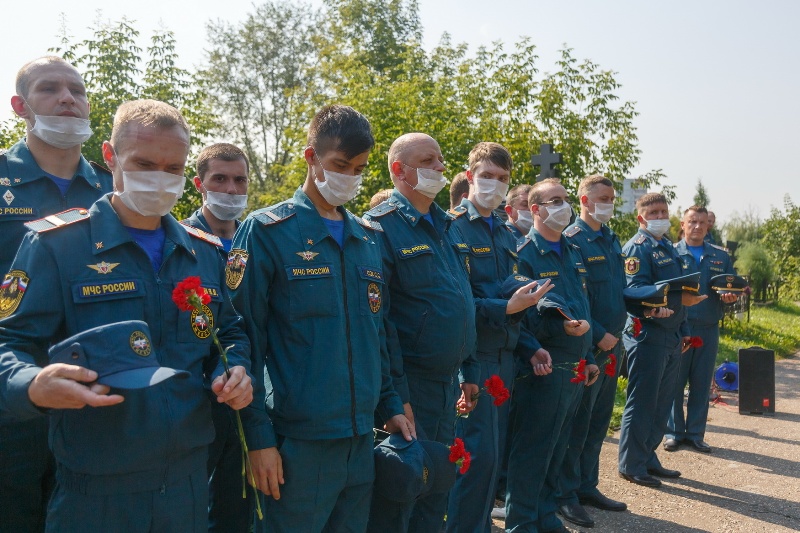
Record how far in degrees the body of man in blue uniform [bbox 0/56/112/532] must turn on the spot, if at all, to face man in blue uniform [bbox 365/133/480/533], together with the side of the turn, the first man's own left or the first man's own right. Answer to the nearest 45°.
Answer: approximately 45° to the first man's own left

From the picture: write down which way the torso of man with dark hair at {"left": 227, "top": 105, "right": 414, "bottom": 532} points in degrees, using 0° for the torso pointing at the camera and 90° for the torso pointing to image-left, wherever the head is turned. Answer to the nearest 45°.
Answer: approximately 315°

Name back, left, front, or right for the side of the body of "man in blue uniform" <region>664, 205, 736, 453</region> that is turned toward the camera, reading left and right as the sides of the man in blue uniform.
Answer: front

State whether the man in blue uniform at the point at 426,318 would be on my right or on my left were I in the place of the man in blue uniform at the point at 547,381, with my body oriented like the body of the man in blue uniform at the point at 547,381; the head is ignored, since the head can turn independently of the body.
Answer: on my right

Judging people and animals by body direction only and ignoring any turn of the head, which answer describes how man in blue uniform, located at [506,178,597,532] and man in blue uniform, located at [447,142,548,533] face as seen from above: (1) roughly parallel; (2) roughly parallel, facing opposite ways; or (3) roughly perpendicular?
roughly parallel

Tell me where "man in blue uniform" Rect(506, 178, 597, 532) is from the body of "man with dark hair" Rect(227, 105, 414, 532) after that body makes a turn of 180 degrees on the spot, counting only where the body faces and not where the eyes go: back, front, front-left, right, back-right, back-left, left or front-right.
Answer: right

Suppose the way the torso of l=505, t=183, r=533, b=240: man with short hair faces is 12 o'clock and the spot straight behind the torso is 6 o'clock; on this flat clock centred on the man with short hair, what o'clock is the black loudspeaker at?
The black loudspeaker is roughly at 9 o'clock from the man with short hair.

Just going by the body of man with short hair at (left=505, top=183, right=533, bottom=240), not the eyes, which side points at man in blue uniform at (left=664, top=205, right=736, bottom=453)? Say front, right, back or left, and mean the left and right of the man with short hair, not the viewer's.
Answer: left

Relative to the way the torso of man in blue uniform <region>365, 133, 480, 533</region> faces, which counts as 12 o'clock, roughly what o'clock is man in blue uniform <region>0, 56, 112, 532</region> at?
man in blue uniform <region>0, 56, 112, 532</region> is roughly at 4 o'clock from man in blue uniform <region>365, 133, 480, 533</region>.

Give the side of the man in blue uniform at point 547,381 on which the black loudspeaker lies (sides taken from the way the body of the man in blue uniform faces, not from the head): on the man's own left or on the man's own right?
on the man's own left

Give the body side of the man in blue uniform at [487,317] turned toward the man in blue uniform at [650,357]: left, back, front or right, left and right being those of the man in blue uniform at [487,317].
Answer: left

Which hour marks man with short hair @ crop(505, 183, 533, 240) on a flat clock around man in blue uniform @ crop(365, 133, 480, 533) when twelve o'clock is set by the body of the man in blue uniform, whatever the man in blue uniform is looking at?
The man with short hair is roughly at 8 o'clock from the man in blue uniform.
